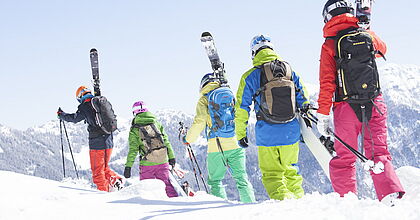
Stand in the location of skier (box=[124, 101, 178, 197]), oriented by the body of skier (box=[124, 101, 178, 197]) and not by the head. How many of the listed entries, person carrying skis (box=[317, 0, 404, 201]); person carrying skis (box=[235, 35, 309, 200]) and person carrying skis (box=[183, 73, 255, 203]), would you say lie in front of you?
0

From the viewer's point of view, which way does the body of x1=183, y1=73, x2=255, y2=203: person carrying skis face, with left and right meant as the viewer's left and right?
facing away from the viewer and to the left of the viewer

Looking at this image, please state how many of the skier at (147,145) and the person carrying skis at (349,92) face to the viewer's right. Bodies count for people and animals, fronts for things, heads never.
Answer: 0

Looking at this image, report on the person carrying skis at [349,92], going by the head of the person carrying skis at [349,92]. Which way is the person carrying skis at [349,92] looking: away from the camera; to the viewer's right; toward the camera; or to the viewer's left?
away from the camera

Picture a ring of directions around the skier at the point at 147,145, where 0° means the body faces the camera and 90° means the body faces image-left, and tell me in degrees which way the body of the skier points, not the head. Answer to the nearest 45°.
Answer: approximately 135°

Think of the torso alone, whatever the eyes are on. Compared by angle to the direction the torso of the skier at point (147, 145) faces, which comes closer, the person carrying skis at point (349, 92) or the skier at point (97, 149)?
the skier

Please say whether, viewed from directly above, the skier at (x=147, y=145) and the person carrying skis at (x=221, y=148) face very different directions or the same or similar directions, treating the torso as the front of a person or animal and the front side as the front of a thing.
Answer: same or similar directions

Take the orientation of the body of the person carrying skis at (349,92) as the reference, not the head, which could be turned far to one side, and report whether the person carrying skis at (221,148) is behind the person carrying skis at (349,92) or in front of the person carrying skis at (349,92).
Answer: in front

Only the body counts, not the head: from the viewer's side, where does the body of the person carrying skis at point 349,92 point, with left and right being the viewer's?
facing away from the viewer and to the left of the viewer

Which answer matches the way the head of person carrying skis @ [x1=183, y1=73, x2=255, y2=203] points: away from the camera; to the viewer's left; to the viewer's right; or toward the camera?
away from the camera

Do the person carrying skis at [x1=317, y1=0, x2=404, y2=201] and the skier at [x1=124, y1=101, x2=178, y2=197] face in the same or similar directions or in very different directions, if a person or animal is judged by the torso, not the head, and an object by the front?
same or similar directions
